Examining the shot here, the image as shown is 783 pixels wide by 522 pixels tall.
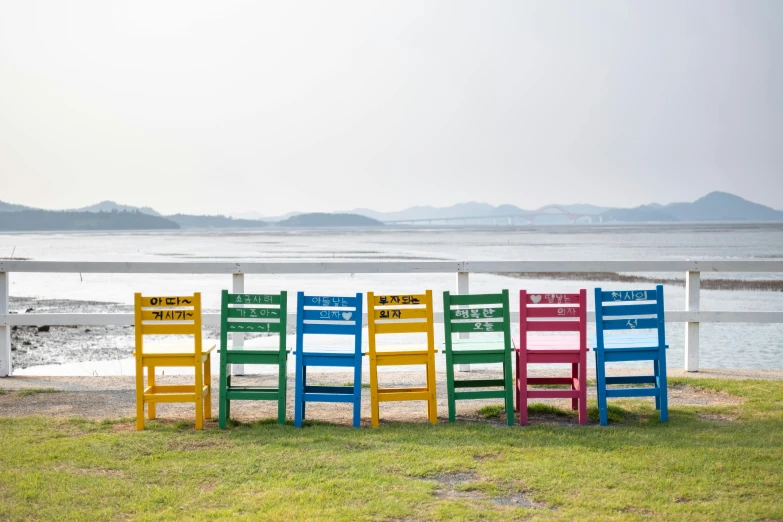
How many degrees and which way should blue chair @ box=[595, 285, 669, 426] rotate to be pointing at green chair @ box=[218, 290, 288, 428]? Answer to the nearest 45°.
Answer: approximately 90° to its left

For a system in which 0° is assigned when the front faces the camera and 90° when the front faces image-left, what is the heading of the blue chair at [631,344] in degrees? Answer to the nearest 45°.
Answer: approximately 180°

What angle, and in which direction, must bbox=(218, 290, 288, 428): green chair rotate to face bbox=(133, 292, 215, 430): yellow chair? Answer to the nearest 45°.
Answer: approximately 90° to its left

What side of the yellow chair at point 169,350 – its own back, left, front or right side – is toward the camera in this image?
back

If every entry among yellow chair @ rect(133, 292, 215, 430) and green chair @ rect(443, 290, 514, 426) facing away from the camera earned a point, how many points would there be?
2

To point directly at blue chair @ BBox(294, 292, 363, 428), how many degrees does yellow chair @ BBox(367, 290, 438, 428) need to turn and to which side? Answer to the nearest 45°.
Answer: approximately 90° to its left

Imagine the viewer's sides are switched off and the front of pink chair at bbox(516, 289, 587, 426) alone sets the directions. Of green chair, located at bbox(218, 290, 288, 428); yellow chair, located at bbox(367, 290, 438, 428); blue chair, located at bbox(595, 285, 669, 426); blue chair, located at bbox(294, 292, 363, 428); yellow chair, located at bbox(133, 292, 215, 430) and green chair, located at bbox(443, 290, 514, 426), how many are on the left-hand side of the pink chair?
5

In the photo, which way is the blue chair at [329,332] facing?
away from the camera

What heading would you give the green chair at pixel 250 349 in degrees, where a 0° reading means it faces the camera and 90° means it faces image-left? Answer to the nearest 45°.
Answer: approximately 180°
